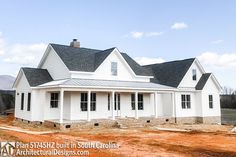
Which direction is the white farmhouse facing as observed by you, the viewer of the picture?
facing the viewer and to the right of the viewer
